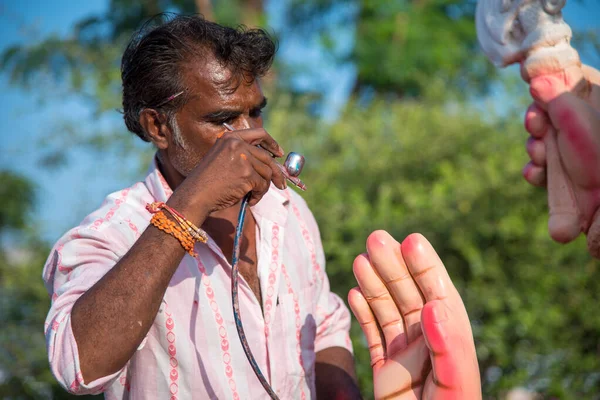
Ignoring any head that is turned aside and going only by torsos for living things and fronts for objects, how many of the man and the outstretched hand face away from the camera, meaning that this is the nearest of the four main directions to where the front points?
0

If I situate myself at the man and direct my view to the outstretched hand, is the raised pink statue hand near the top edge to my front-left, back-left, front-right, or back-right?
front-left

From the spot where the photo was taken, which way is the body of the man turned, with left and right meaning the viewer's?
facing the viewer and to the right of the viewer

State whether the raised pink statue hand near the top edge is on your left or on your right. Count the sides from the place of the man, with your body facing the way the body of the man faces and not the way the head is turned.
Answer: on your left

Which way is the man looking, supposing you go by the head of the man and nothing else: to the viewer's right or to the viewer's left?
to the viewer's right

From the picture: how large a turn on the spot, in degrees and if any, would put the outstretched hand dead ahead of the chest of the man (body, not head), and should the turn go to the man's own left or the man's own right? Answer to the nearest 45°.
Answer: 0° — they already face them
